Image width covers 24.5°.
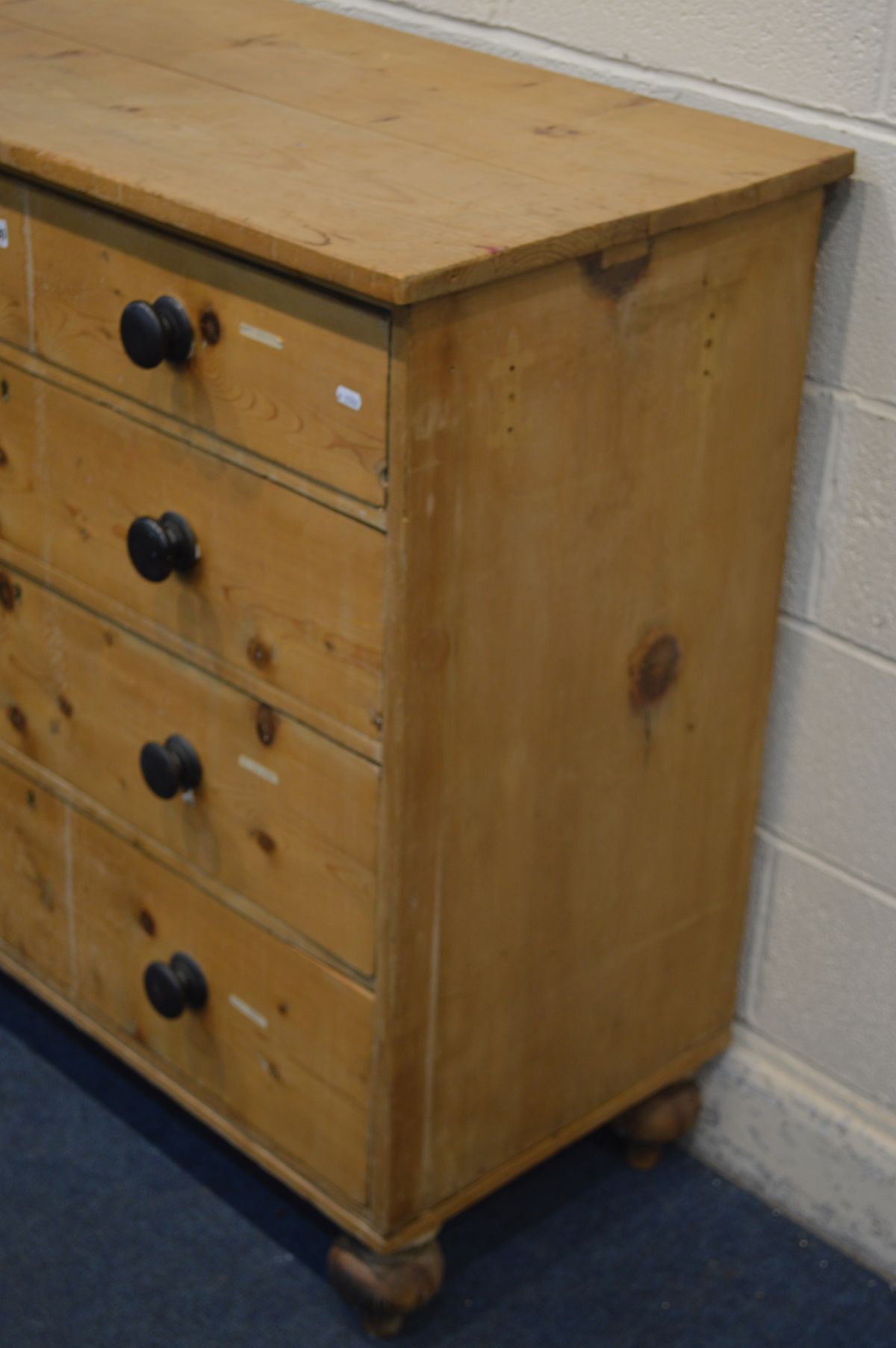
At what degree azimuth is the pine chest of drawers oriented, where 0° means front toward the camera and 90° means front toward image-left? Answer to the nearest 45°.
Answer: approximately 45°
